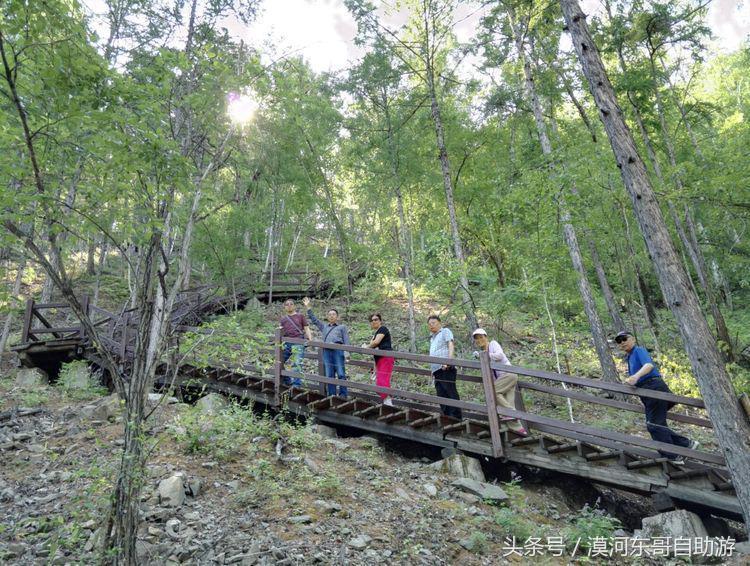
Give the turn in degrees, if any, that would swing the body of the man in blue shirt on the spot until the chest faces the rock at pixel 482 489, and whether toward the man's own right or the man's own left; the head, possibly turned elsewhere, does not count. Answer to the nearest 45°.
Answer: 0° — they already face it

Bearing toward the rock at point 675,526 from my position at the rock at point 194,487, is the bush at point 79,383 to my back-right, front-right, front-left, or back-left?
back-left

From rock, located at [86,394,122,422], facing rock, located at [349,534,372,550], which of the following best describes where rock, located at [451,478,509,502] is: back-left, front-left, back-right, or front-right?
front-left

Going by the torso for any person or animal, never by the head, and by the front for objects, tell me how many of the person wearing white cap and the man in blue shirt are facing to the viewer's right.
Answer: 0

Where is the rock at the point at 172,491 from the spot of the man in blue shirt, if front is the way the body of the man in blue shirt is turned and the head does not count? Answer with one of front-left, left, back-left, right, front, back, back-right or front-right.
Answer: front

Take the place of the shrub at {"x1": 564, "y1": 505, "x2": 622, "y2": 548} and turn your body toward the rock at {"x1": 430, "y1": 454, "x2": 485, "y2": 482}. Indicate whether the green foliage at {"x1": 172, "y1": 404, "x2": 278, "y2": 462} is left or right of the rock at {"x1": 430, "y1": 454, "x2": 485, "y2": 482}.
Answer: left

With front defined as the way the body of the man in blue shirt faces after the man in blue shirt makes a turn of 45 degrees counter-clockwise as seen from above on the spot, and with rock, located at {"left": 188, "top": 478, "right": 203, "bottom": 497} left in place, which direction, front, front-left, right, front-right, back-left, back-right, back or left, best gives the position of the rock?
front-right

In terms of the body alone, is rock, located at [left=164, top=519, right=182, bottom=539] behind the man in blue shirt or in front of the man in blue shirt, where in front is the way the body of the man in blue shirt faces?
in front

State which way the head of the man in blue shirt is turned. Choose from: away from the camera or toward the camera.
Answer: toward the camera

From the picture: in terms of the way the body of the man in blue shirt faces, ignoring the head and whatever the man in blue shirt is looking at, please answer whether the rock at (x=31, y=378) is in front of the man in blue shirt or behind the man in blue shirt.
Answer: in front

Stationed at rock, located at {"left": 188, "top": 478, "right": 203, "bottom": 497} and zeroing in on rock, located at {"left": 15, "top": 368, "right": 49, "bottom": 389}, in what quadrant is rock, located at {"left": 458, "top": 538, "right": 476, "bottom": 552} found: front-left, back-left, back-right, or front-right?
back-right

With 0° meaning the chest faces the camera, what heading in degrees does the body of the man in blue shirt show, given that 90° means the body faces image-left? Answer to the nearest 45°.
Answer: approximately 45°

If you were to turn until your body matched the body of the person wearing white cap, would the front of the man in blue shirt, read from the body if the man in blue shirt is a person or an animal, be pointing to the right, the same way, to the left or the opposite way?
the same way

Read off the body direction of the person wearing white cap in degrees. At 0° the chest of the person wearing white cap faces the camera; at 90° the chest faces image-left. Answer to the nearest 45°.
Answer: approximately 45°

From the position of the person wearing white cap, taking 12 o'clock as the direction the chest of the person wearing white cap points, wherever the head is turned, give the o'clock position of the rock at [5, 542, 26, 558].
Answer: The rock is roughly at 12 o'clock from the person wearing white cap.

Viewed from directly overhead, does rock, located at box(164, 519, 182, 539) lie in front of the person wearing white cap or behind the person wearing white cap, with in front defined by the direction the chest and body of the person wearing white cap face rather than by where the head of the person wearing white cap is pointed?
in front
